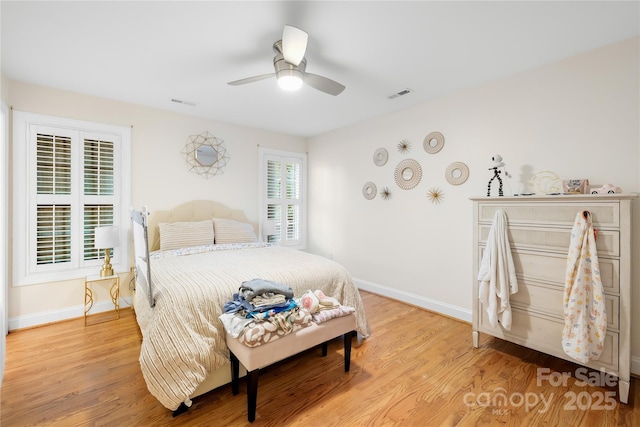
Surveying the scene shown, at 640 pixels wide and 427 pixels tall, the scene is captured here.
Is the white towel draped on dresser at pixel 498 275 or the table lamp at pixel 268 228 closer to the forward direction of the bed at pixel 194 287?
the white towel draped on dresser

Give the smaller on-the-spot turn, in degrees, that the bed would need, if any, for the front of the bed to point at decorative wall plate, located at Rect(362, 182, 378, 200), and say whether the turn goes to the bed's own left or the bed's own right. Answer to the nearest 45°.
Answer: approximately 90° to the bed's own left

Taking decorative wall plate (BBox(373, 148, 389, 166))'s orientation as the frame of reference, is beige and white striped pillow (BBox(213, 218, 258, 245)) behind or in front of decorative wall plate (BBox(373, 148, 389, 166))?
in front

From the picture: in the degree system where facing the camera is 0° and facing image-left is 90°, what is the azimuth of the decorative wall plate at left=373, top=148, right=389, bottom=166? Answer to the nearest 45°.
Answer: approximately 45°

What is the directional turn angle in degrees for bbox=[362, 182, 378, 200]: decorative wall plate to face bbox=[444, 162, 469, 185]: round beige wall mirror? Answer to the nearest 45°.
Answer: approximately 90° to its left

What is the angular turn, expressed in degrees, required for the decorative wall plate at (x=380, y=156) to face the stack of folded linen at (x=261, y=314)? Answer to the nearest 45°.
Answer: approximately 45° to its left

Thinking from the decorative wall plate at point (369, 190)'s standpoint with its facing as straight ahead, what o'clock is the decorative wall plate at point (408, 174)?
the decorative wall plate at point (408, 174) is roughly at 9 o'clock from the decorative wall plate at point (369, 190).

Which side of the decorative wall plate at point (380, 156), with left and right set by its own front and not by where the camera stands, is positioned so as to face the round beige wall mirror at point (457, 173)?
left

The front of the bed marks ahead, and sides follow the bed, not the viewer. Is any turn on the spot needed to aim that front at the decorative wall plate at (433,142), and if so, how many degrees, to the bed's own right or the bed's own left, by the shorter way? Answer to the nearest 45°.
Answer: approximately 45° to the bed's own left

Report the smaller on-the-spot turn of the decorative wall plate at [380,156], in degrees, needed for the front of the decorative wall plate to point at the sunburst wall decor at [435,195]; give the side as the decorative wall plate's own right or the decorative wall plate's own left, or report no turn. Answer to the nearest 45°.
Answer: approximately 90° to the decorative wall plate's own left

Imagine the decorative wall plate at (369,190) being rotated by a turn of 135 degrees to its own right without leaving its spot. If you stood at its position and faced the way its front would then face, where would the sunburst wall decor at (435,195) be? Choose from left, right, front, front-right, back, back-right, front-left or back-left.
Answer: back-right

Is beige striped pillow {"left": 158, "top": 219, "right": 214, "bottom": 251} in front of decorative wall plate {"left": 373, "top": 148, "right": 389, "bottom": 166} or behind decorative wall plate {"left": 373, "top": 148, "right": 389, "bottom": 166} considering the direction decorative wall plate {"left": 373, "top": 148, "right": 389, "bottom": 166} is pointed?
in front

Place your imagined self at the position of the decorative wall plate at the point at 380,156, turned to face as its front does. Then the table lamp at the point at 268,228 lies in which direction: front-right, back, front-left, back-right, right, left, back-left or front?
front-right

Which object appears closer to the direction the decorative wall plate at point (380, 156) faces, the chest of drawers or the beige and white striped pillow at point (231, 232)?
the beige and white striped pillow

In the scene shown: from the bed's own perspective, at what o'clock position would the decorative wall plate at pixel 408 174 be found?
The decorative wall plate is roughly at 10 o'clock from the bed.
